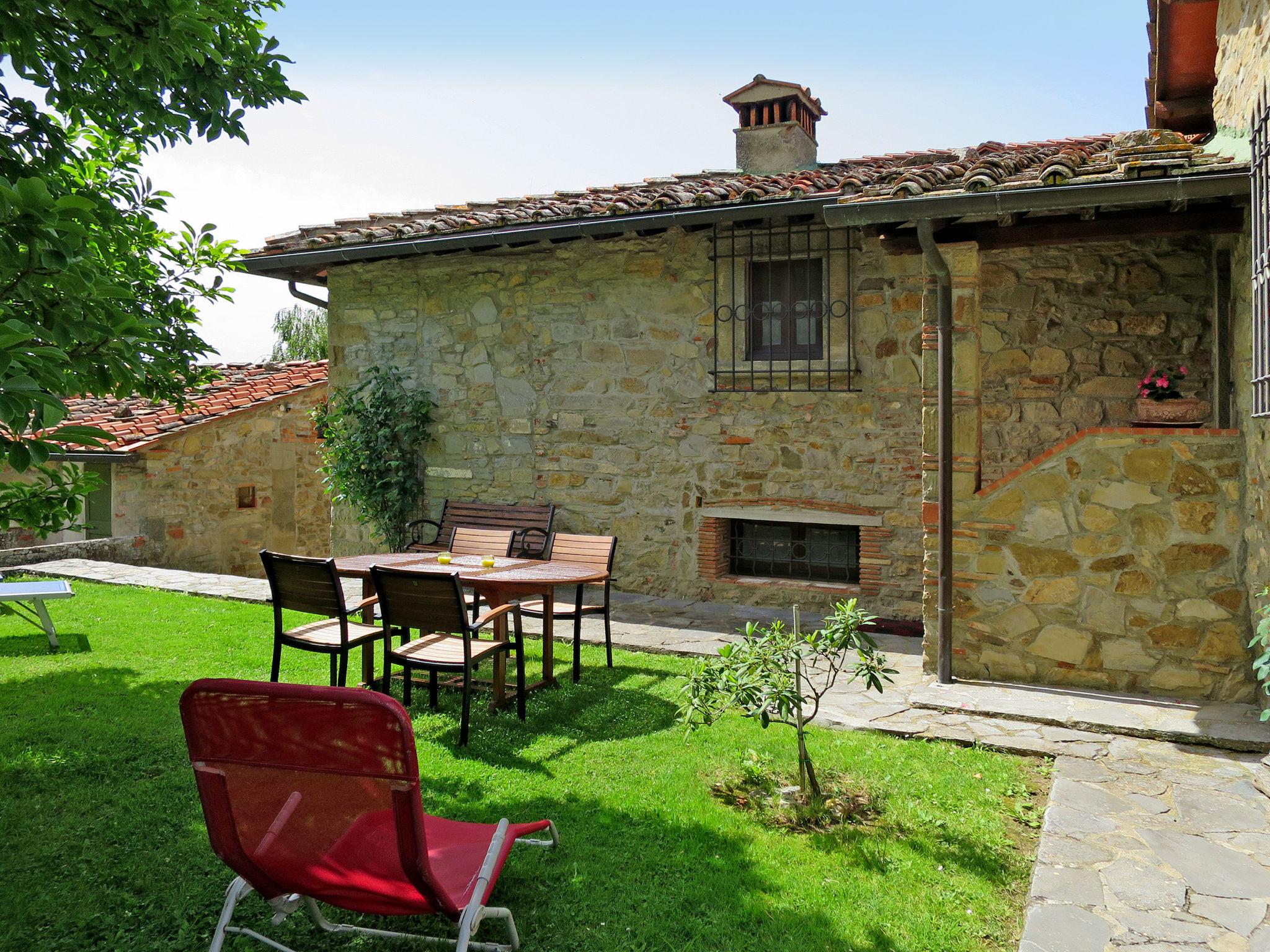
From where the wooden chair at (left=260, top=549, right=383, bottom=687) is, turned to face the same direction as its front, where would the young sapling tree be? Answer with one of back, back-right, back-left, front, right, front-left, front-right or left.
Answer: right

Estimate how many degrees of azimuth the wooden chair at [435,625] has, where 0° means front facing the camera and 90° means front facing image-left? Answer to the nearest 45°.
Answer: approximately 225°

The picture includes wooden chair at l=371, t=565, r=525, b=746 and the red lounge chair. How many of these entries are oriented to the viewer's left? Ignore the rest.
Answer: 0

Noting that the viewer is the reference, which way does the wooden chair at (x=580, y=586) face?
facing the viewer and to the left of the viewer

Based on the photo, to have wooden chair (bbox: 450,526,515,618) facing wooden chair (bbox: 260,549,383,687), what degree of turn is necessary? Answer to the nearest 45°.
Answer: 0° — it already faces it

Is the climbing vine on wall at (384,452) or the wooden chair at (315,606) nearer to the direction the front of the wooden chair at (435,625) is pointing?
the climbing vine on wall

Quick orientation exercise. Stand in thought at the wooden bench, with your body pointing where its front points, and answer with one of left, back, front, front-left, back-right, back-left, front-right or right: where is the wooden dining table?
front-left

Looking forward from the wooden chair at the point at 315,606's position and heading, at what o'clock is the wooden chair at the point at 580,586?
the wooden chair at the point at 580,586 is roughly at 1 o'clock from the wooden chair at the point at 315,606.

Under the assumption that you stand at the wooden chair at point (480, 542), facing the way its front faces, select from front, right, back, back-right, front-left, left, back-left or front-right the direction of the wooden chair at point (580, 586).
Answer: left

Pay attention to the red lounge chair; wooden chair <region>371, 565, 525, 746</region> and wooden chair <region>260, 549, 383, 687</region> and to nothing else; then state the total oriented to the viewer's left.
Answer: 0

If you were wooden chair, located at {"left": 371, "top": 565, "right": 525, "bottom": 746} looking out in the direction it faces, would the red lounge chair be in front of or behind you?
behind

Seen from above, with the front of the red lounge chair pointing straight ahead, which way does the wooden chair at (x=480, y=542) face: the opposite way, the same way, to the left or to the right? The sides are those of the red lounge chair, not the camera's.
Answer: the opposite way

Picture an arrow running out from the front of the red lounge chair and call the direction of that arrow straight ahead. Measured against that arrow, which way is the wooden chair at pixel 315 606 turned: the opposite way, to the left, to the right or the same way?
the same way

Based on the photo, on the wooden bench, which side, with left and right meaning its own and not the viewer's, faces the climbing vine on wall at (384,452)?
right

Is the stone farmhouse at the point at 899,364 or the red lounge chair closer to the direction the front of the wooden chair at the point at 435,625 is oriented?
the stone farmhouse

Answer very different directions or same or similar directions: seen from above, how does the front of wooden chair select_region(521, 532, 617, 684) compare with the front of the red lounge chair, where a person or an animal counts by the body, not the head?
very different directions

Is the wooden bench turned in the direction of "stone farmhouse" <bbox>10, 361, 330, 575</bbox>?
no

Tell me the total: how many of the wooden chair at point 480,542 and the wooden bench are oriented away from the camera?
0
